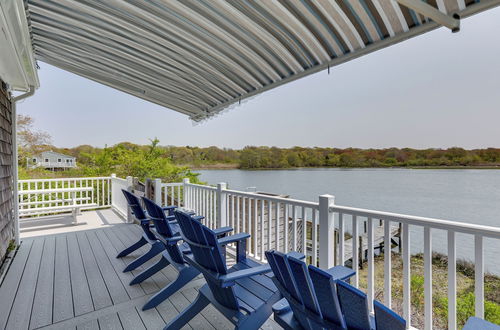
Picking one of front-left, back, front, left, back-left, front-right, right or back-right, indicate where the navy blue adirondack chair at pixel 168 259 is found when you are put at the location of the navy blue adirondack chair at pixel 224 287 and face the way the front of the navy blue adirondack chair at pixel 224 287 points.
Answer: left

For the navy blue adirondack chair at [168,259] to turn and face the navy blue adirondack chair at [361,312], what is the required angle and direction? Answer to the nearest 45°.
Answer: approximately 90° to its right

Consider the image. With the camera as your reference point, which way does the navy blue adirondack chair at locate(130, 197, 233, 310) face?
facing away from the viewer and to the right of the viewer

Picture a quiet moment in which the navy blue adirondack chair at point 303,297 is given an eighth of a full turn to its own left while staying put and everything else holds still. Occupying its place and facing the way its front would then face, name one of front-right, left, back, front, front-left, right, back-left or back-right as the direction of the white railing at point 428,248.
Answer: front-right

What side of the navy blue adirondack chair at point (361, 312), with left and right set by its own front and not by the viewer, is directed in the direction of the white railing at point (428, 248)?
front

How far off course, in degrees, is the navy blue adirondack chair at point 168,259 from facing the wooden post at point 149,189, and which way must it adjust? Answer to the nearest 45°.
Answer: approximately 45° to its left

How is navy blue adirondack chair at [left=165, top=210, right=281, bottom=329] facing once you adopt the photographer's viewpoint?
facing away from the viewer and to the right of the viewer

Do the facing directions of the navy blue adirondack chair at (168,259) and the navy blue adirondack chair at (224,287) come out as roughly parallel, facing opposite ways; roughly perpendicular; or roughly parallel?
roughly parallel

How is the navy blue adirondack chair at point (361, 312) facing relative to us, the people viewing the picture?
facing away from the viewer and to the right of the viewer

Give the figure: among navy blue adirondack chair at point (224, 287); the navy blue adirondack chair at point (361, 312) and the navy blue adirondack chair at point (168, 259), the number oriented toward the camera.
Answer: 0

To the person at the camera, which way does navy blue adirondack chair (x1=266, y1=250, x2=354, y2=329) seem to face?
facing away from the viewer and to the right of the viewer

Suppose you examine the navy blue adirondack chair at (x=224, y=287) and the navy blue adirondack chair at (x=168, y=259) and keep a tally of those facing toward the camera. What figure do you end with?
0
